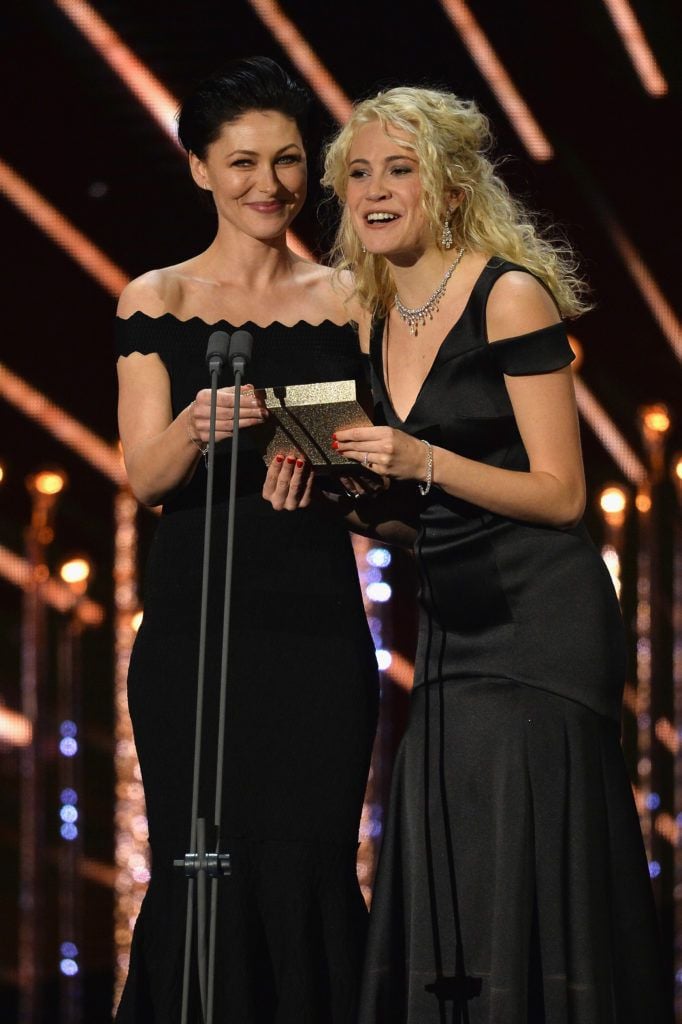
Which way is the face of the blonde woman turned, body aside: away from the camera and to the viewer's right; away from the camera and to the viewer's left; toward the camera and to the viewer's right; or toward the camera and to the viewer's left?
toward the camera and to the viewer's left

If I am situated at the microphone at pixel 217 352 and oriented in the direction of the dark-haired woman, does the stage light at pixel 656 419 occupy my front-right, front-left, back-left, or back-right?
front-right

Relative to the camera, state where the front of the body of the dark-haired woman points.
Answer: toward the camera

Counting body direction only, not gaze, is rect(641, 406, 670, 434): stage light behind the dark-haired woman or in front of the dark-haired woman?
behind

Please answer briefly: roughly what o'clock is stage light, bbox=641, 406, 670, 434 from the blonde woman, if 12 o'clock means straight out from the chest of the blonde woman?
The stage light is roughly at 5 o'clock from the blonde woman.

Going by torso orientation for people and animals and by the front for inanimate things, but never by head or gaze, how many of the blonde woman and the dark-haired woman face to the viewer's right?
0

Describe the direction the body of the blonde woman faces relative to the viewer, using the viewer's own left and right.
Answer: facing the viewer and to the left of the viewer

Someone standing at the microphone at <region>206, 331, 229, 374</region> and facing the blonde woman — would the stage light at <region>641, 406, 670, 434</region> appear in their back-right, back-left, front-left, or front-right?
front-left

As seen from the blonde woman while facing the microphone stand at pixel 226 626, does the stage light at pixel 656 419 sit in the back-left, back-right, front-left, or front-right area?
back-right
